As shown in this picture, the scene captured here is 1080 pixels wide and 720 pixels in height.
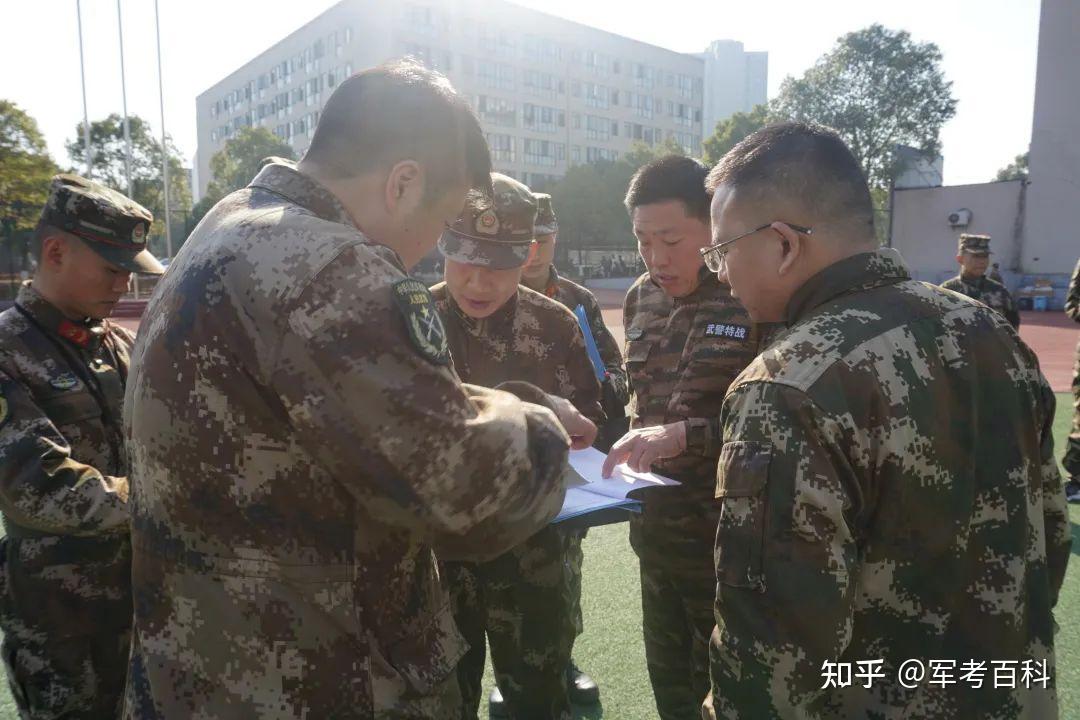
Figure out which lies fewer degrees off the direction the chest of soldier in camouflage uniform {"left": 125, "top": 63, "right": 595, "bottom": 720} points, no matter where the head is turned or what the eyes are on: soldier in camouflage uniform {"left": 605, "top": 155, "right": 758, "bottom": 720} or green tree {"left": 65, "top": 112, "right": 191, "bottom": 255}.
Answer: the soldier in camouflage uniform

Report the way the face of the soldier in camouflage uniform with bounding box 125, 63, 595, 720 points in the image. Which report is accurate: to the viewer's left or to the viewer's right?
to the viewer's right

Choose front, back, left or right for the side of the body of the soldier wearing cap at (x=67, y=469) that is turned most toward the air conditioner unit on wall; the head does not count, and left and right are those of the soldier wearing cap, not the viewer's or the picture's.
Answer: left

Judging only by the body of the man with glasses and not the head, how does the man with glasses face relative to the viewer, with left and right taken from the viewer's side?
facing away from the viewer and to the left of the viewer

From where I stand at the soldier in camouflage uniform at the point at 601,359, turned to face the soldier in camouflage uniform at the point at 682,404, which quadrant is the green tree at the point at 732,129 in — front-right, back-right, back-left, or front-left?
back-left

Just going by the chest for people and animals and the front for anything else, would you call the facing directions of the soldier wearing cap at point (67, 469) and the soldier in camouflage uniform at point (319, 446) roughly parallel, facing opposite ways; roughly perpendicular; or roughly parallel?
roughly perpendicular

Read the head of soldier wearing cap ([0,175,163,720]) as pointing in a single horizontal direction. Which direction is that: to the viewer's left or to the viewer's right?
to the viewer's right

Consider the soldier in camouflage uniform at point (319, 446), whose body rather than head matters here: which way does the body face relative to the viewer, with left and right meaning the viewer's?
facing away from the viewer and to the right of the viewer

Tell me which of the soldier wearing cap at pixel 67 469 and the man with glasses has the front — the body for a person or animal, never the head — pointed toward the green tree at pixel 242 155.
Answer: the man with glasses
